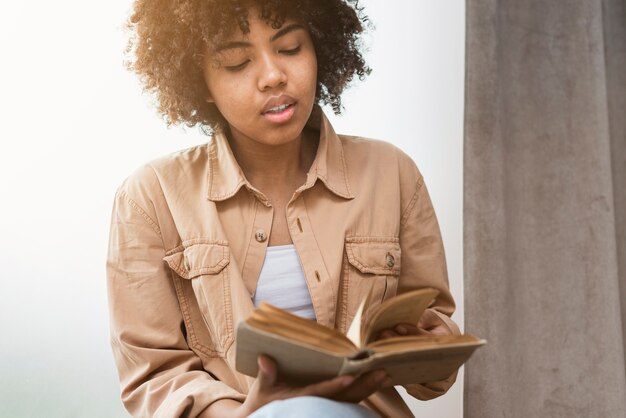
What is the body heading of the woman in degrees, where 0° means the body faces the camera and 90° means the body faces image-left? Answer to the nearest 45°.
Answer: approximately 0°
